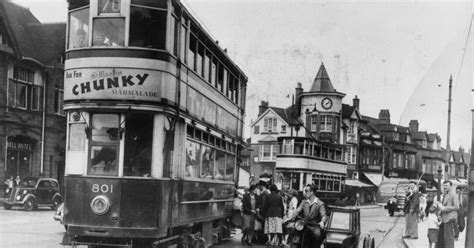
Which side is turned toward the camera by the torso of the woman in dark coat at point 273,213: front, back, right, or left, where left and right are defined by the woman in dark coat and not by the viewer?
back

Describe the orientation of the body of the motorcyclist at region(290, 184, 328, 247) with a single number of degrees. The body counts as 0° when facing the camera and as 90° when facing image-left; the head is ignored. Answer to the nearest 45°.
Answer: approximately 45°
